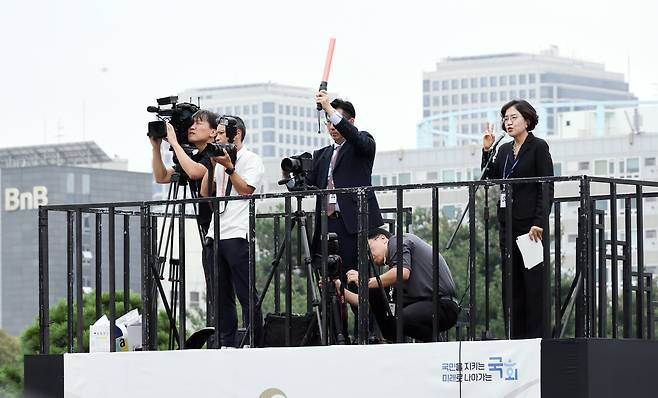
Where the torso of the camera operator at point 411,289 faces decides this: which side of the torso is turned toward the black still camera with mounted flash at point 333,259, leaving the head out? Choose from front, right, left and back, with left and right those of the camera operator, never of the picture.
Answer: front

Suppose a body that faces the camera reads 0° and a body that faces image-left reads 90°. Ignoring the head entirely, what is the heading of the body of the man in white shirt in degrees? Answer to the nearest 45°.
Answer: approximately 45°

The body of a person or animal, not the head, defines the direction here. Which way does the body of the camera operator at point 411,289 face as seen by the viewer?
to the viewer's left

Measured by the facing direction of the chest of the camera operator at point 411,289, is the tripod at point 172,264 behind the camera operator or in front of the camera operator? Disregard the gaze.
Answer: in front

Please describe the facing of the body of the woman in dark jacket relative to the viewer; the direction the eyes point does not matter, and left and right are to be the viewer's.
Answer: facing the viewer and to the left of the viewer

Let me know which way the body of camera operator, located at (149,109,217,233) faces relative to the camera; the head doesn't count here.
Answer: to the viewer's left

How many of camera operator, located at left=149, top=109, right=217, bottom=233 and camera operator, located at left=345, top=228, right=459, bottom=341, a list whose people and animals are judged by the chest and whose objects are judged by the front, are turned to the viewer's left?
2
